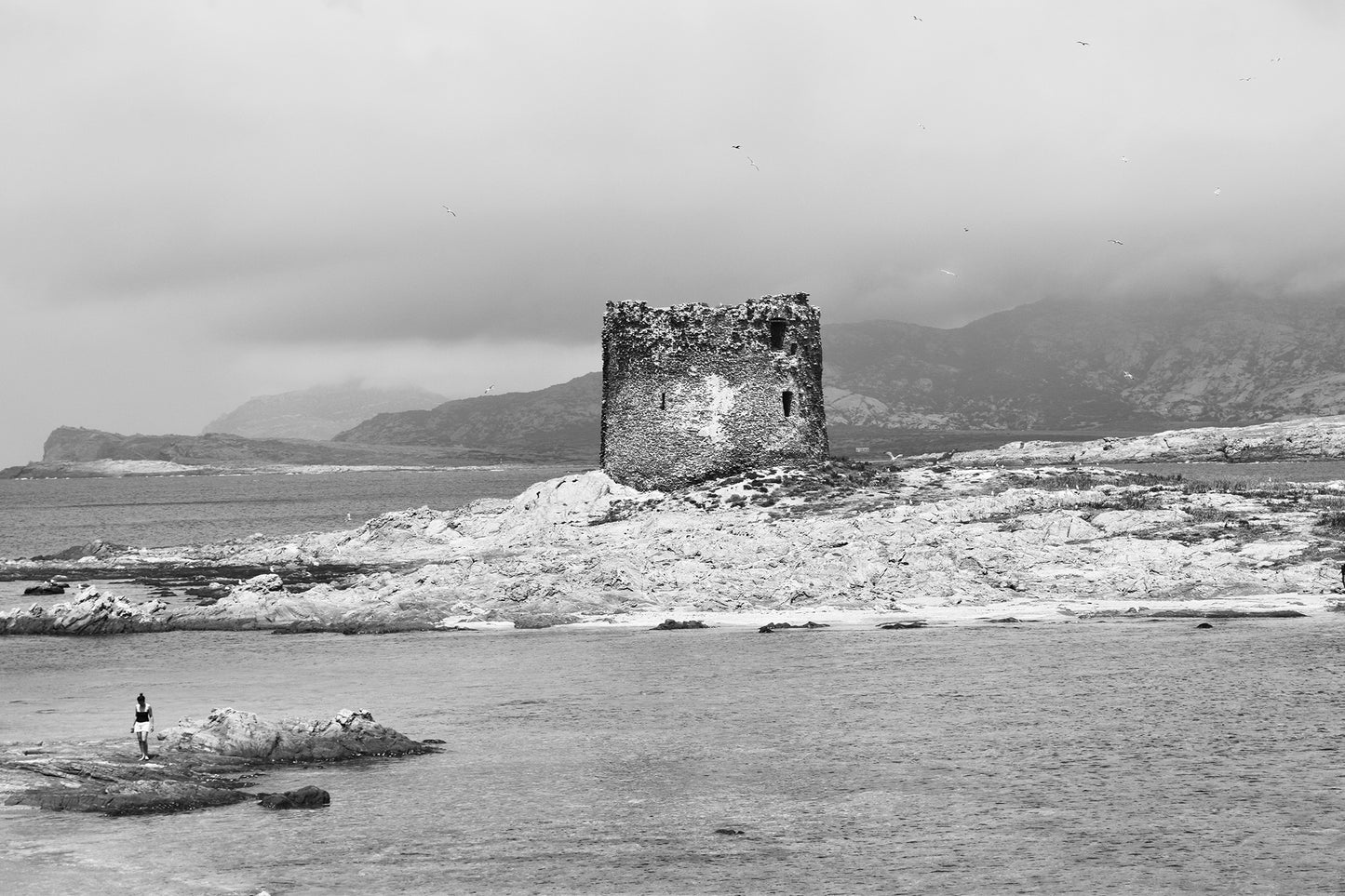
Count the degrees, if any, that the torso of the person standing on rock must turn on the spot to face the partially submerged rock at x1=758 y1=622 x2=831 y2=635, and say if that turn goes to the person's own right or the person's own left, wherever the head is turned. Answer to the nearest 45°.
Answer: approximately 135° to the person's own left

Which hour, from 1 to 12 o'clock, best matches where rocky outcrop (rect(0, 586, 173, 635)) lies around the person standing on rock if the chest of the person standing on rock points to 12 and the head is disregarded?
The rocky outcrop is roughly at 6 o'clock from the person standing on rock.

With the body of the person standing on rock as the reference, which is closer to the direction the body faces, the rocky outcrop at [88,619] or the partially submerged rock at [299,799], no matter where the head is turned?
the partially submerged rock

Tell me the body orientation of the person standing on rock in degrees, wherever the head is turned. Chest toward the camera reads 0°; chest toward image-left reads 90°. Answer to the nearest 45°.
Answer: approximately 0°

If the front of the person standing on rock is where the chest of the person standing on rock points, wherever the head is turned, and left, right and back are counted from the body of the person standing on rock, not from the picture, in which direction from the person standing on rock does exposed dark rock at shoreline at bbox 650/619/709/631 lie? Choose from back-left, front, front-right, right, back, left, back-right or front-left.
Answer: back-left

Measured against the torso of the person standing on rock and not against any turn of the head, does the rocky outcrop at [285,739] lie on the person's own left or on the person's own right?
on the person's own left

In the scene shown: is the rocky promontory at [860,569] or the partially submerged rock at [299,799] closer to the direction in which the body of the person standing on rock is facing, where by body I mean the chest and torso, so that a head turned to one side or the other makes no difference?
the partially submerged rock

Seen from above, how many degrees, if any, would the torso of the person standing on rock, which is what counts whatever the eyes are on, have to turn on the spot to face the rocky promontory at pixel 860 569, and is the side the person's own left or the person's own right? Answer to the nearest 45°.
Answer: approximately 135° to the person's own left

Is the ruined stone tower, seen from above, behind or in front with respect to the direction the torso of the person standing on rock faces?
behind
